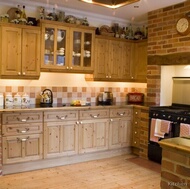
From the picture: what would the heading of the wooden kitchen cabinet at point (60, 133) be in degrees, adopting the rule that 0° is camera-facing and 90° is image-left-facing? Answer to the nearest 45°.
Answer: approximately 0°

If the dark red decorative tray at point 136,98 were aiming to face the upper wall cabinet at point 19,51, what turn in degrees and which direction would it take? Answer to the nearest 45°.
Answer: approximately 45° to its right

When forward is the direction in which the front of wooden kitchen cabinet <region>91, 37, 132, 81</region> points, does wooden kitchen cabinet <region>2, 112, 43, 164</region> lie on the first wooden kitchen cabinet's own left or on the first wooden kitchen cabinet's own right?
on the first wooden kitchen cabinet's own right

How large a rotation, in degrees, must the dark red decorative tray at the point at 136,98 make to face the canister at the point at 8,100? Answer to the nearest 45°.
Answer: approximately 45° to its right

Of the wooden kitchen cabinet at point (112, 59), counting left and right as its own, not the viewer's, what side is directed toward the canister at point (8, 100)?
right

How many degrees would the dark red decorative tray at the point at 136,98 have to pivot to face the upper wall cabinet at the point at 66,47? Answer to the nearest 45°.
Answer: approximately 45° to its right

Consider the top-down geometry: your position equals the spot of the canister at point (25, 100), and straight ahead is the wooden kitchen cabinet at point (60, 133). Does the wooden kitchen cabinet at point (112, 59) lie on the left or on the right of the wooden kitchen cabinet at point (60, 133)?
left

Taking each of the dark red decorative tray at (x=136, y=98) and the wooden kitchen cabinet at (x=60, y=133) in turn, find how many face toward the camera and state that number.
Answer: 2

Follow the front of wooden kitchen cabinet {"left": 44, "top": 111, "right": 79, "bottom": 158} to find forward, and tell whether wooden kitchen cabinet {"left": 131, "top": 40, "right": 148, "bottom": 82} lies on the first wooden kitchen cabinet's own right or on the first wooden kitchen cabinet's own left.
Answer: on the first wooden kitchen cabinet's own left

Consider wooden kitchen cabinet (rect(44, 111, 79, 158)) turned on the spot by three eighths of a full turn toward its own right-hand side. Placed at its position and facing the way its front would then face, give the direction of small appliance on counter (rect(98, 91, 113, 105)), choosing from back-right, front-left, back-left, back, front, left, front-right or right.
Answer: right
